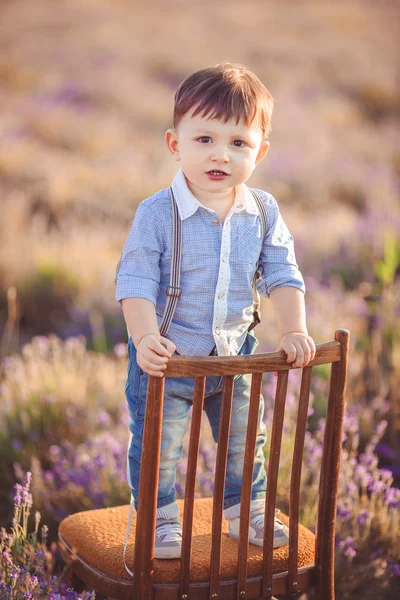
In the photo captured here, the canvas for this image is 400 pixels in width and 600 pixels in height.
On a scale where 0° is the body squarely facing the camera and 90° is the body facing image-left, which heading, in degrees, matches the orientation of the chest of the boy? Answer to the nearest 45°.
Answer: approximately 0°
